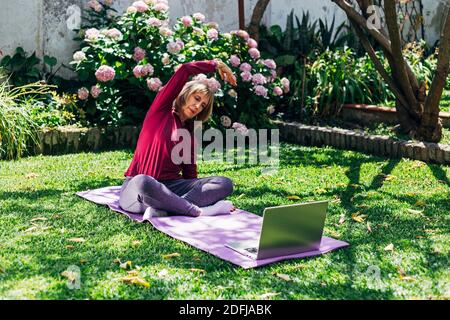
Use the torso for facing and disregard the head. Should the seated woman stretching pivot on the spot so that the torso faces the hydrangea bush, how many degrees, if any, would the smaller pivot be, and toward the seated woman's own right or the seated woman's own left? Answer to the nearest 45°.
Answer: approximately 135° to the seated woman's own left

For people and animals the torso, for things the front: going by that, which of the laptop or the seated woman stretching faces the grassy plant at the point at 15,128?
the laptop

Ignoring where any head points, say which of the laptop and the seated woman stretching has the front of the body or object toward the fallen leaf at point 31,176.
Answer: the laptop

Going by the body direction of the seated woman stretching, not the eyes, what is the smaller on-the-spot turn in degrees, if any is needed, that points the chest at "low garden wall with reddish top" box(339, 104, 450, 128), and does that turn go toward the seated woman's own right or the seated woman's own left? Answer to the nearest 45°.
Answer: approximately 90° to the seated woman's own left

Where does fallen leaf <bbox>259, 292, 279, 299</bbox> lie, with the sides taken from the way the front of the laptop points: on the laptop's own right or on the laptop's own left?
on the laptop's own left

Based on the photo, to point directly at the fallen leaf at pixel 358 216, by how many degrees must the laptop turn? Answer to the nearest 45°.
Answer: approximately 90° to its right

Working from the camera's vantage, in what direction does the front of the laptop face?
facing away from the viewer and to the left of the viewer

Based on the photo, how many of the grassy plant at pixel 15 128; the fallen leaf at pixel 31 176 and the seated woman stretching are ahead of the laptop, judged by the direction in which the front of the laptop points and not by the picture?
3

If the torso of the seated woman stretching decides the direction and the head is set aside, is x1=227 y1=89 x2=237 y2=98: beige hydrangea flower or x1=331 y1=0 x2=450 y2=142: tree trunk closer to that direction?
the tree trunk

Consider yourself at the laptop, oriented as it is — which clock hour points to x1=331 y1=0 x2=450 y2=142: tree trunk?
The tree trunk is roughly at 2 o'clock from the laptop.

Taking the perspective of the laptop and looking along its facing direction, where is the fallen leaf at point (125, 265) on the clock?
The fallen leaf is roughly at 10 o'clock from the laptop.

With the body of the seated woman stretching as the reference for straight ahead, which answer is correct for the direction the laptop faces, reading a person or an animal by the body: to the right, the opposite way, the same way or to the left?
the opposite way

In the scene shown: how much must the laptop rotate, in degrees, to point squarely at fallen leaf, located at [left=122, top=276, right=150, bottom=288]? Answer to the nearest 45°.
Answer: approximately 90° to its left

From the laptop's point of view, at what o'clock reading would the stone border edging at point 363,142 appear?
The stone border edging is roughly at 2 o'clock from the laptop.
